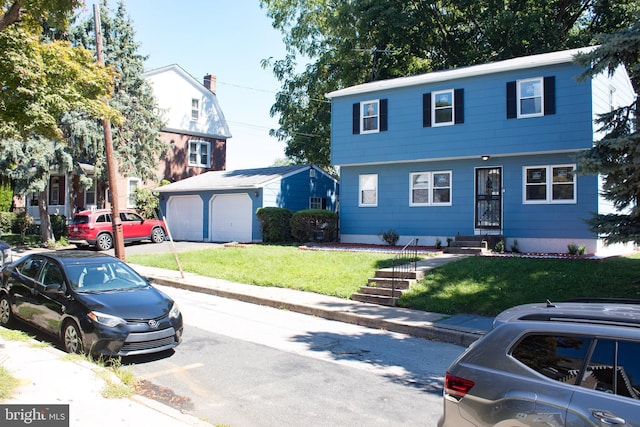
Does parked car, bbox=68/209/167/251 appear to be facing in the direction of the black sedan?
no

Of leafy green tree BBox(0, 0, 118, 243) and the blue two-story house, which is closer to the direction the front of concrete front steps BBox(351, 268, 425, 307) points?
the leafy green tree

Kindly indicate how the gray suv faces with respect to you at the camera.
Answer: facing to the right of the viewer

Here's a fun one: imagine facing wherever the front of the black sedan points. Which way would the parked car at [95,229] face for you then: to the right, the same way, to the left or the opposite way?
to the left

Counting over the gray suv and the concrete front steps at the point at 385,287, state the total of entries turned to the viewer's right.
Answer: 1

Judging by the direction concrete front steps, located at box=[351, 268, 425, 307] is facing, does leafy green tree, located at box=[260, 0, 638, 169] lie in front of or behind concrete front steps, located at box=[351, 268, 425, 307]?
behind

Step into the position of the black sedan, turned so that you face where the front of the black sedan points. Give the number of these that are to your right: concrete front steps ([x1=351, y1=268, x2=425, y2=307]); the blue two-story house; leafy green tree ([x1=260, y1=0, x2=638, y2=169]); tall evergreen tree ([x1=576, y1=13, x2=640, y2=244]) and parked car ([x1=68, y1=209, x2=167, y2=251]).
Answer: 0

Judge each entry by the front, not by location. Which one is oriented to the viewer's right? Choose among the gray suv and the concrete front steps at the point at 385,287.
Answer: the gray suv

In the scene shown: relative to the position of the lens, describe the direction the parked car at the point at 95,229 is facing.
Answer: facing away from the viewer and to the right of the viewer

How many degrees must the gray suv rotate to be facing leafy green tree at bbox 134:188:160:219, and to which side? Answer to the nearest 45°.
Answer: approximately 135° to its left

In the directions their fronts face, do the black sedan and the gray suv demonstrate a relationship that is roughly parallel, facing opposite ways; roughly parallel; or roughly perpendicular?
roughly parallel

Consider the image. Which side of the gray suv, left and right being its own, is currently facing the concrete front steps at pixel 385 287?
left

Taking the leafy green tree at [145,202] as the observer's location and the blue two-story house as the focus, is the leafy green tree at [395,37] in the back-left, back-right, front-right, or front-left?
front-left

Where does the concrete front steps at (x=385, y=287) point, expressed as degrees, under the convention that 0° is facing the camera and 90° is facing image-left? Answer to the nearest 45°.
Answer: approximately 45°
